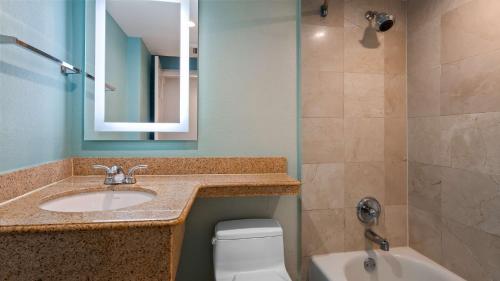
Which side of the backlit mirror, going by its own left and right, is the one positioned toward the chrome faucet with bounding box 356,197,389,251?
left

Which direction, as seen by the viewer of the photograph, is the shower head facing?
facing the viewer and to the right of the viewer

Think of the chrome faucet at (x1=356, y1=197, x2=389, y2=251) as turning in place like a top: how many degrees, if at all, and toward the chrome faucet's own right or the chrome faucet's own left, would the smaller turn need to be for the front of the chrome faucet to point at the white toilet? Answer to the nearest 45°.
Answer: approximately 90° to the chrome faucet's own right

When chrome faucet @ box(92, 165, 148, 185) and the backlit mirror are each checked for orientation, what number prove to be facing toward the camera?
2

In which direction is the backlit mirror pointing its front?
toward the camera

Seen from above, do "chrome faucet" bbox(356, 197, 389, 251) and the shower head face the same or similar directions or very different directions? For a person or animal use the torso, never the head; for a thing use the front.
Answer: same or similar directions

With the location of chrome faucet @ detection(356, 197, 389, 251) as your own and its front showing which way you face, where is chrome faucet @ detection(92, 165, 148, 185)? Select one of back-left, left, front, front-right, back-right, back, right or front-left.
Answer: right

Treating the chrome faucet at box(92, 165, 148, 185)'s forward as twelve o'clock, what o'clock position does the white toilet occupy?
The white toilet is roughly at 10 o'clock from the chrome faucet.

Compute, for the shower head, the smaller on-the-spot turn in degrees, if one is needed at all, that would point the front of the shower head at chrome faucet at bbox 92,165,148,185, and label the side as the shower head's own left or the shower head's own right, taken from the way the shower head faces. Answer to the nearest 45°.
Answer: approximately 90° to the shower head's own right

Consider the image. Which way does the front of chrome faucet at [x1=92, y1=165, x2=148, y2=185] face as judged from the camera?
facing the viewer

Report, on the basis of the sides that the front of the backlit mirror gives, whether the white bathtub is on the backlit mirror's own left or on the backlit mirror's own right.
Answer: on the backlit mirror's own left
